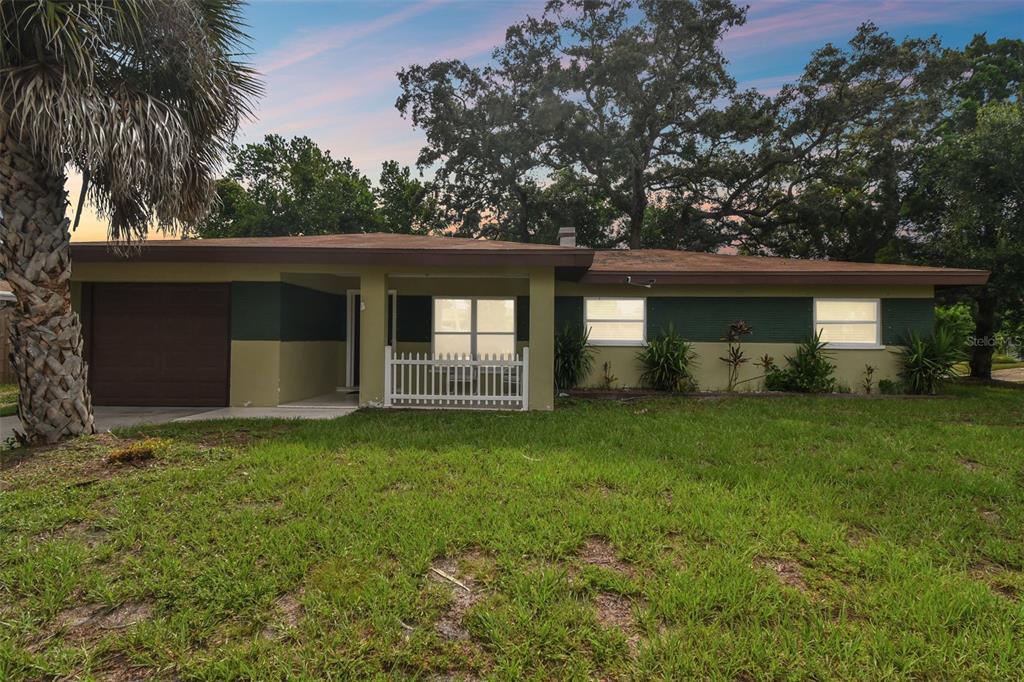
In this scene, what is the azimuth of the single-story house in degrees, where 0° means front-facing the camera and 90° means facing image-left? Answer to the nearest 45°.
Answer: approximately 0°

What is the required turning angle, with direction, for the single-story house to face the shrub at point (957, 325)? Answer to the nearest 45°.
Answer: approximately 90° to its left

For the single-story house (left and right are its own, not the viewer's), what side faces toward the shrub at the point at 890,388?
left

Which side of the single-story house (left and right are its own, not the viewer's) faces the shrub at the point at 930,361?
left
